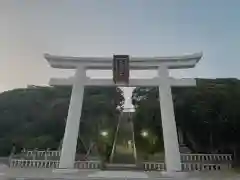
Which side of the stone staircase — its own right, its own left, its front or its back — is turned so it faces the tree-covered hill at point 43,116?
right

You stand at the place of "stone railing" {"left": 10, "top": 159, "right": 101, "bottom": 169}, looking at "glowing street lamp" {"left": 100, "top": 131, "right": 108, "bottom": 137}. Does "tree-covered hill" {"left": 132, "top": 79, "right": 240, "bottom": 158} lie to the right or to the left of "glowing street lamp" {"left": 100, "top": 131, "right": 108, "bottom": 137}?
right

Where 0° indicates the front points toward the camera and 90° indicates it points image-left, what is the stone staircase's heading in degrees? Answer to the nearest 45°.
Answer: approximately 0°

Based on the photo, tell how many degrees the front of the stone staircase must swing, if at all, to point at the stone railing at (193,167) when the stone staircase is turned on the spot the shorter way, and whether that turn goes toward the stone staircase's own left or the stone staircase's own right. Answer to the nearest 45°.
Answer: approximately 45° to the stone staircase's own left

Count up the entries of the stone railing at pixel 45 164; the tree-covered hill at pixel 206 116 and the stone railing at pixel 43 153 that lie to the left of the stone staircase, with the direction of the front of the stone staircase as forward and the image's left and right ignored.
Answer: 1

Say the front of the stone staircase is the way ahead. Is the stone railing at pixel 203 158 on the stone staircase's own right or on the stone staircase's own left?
on the stone staircase's own left

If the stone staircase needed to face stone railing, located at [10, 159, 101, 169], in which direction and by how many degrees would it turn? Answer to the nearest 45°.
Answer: approximately 45° to its right

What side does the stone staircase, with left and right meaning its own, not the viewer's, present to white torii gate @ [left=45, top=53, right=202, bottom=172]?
front

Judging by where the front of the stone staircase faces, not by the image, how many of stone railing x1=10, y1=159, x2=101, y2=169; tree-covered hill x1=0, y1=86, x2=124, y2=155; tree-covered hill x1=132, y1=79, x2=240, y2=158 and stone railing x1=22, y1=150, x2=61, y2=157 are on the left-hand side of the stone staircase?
1

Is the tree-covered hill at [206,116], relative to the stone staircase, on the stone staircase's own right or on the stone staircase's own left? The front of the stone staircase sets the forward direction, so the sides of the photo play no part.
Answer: on the stone staircase's own left
